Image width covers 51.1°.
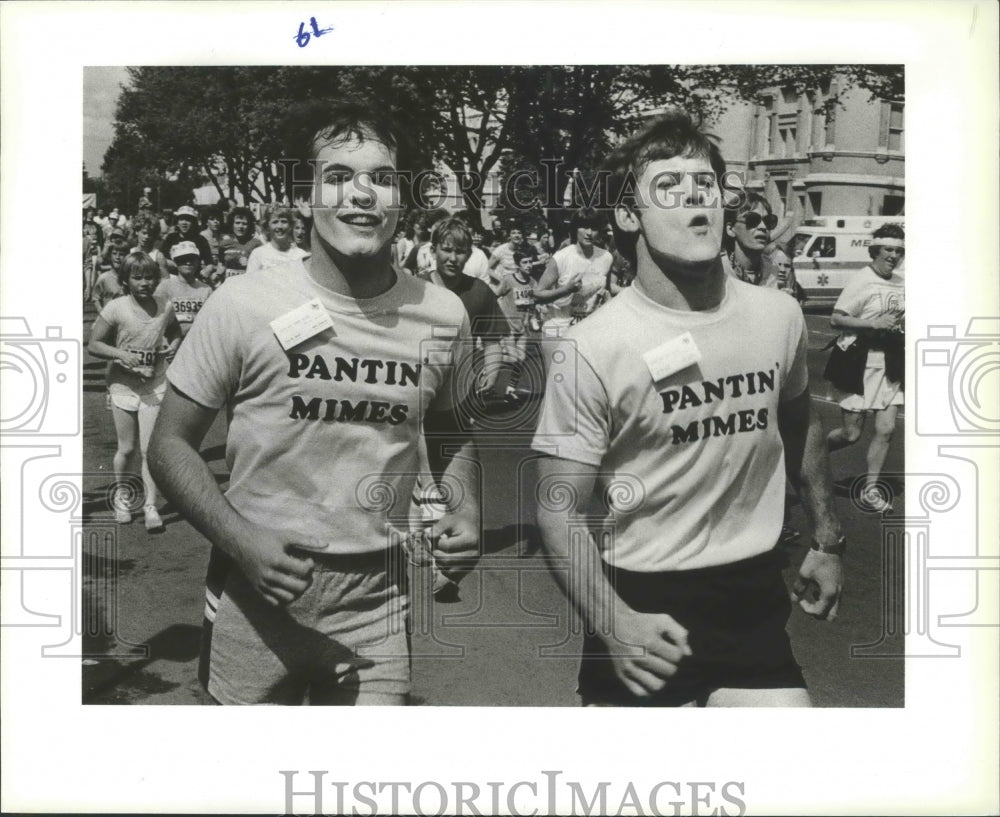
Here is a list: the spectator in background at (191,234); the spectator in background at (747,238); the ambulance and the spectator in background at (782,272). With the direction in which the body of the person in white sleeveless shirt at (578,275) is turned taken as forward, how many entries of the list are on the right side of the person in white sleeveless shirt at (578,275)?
1

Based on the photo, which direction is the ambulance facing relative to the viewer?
to the viewer's left

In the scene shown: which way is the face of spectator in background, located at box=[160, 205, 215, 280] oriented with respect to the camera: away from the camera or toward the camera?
toward the camera

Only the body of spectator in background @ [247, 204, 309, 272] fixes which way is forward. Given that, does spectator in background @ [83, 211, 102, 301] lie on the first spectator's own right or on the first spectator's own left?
on the first spectator's own right

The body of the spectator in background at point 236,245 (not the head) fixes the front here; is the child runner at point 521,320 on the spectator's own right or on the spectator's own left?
on the spectator's own left

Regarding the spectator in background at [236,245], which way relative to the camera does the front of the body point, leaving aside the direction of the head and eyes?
toward the camera

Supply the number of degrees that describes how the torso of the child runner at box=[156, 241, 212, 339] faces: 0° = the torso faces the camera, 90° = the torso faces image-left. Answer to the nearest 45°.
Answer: approximately 0°

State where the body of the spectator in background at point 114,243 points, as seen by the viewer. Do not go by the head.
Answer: toward the camera

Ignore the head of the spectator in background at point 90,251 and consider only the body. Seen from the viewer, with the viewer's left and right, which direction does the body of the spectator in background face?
facing the viewer

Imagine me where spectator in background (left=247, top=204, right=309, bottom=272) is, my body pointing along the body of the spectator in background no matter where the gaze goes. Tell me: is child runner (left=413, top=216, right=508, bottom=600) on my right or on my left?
on my left

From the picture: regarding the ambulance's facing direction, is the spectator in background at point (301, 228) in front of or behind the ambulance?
in front
